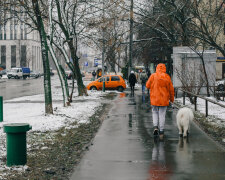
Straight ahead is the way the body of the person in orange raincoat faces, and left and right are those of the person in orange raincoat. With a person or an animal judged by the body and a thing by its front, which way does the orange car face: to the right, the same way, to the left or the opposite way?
to the left

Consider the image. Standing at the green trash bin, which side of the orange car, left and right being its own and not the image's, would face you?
left

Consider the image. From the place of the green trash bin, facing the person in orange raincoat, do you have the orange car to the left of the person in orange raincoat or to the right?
left

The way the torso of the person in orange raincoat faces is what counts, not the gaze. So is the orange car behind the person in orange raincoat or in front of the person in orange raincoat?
in front

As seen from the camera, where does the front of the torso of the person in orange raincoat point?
away from the camera

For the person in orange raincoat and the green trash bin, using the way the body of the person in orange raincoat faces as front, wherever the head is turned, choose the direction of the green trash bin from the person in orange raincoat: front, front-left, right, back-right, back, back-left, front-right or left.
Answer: back-left

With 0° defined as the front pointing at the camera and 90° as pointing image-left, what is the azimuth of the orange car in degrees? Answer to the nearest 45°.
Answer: approximately 90°

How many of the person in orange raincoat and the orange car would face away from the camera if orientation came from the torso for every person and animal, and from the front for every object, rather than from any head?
1

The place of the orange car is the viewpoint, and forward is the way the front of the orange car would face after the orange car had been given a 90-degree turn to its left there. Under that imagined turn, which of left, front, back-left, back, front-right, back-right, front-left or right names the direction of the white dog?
front

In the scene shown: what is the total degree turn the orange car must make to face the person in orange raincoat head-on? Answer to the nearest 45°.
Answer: approximately 90° to its left

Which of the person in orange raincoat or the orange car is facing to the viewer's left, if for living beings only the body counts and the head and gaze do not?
the orange car
